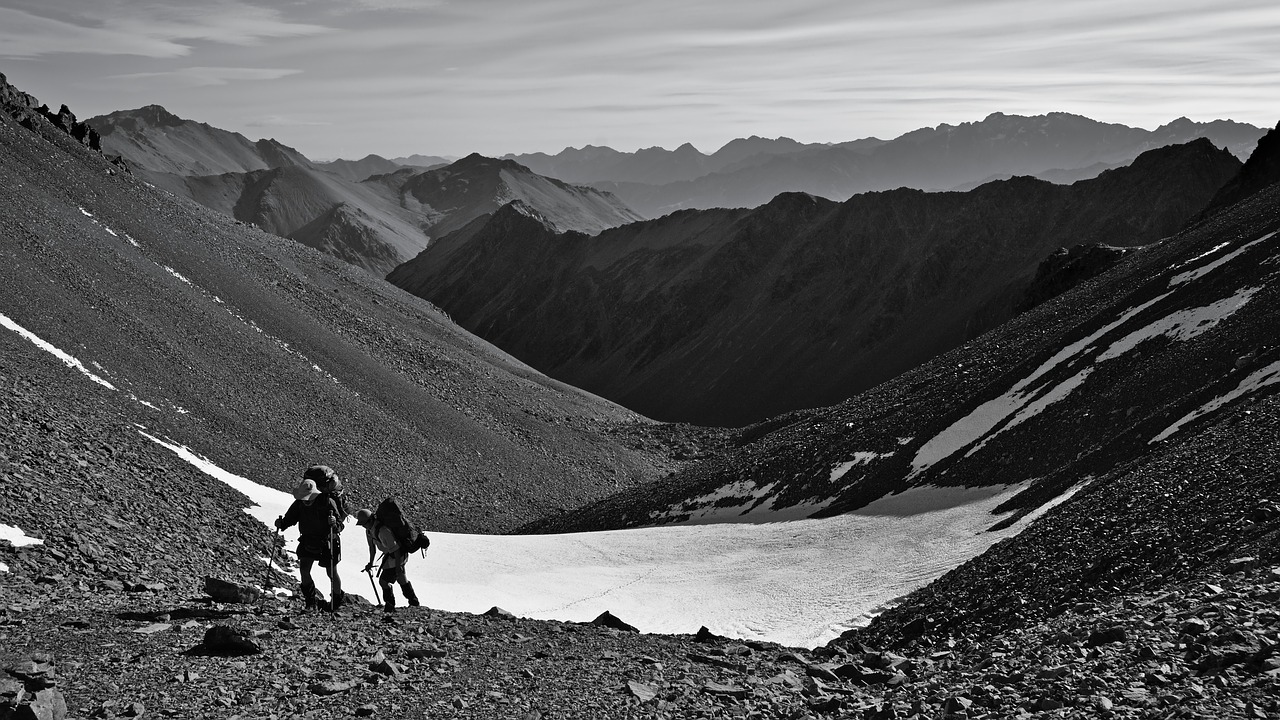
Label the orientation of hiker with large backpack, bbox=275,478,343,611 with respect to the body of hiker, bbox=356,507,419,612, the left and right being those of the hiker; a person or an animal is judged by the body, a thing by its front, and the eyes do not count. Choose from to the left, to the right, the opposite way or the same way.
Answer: the same way

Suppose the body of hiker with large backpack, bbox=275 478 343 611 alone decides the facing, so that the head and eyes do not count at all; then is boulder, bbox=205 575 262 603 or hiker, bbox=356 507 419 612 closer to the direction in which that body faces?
the boulder

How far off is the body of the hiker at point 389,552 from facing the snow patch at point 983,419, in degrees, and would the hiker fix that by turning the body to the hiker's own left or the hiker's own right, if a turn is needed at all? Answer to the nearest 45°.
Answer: approximately 180°

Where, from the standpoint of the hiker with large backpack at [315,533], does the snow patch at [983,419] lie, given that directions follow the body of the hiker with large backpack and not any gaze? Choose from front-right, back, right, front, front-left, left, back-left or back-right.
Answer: back

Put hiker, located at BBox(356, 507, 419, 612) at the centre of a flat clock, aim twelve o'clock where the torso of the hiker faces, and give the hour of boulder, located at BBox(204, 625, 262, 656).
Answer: The boulder is roughly at 11 o'clock from the hiker.

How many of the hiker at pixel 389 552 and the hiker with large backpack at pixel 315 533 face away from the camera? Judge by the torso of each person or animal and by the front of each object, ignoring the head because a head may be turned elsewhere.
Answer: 0

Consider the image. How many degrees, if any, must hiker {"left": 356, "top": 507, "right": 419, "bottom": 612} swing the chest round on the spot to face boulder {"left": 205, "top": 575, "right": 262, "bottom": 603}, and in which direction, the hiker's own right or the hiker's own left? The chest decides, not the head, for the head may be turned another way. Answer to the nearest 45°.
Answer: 0° — they already face it

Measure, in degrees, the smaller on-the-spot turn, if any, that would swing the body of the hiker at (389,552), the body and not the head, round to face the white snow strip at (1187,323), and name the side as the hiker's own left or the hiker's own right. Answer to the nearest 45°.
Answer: approximately 180°

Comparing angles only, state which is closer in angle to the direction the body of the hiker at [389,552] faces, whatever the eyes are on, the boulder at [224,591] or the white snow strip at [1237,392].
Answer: the boulder

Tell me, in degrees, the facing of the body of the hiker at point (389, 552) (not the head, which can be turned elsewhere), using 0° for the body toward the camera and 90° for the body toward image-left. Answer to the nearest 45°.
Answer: approximately 45°

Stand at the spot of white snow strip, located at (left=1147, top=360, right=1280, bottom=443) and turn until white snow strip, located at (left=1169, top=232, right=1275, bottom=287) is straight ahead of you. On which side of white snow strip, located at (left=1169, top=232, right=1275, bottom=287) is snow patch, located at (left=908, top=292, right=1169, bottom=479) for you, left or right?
left

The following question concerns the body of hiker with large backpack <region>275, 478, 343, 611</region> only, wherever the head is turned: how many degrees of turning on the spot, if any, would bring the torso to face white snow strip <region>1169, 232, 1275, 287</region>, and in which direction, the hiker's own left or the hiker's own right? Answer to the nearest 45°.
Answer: approximately 180°

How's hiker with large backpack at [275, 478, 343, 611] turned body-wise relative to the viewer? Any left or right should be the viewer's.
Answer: facing the viewer and to the left of the viewer
